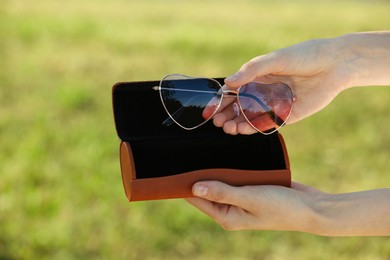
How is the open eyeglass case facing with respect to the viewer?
toward the camera

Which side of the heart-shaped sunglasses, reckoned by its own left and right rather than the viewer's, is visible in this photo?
front

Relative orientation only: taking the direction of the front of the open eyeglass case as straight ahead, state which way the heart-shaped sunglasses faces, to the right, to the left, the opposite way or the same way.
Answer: the same way
